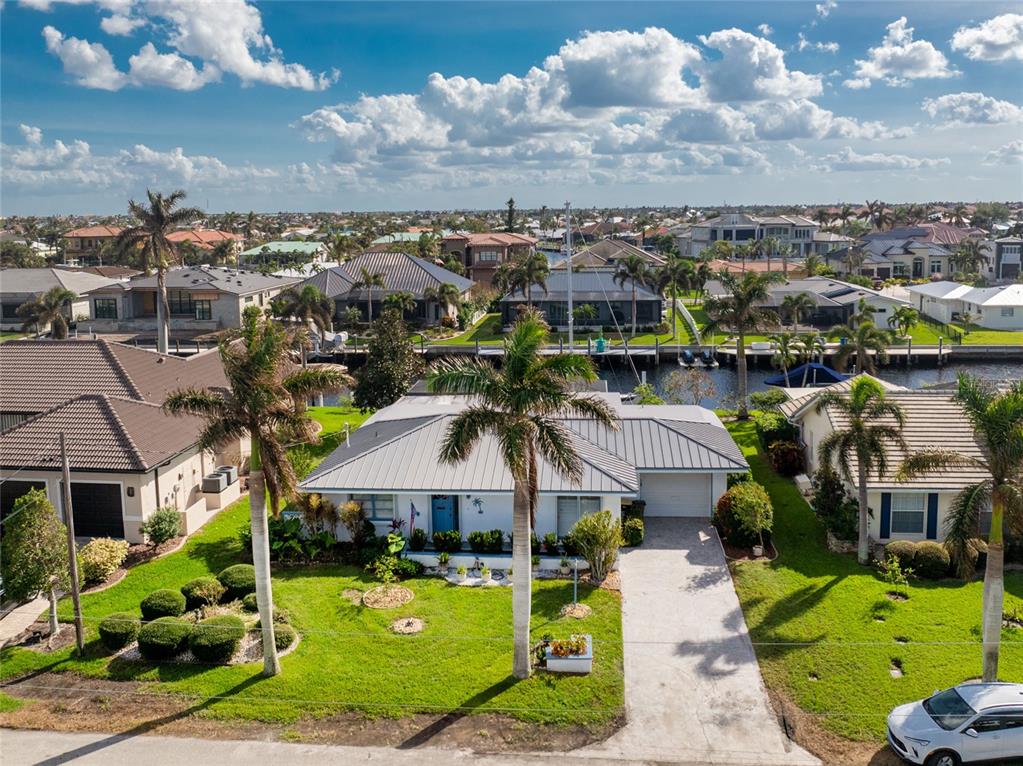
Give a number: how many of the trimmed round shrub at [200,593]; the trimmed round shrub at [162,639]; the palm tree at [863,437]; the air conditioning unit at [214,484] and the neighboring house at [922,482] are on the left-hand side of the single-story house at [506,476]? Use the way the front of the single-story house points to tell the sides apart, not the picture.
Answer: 2

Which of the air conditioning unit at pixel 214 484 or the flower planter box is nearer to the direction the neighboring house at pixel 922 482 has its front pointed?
the flower planter box

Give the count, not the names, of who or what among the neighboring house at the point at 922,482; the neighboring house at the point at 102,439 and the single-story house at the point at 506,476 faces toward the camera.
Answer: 3

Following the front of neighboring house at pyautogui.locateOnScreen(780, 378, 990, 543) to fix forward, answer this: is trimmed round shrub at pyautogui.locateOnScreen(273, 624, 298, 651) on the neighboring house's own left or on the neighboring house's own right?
on the neighboring house's own right

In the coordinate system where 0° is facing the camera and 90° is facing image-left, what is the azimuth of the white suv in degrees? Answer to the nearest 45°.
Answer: approximately 45°

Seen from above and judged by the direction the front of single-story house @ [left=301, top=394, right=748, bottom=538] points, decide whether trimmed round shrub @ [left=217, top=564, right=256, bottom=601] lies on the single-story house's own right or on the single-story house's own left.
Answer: on the single-story house's own right

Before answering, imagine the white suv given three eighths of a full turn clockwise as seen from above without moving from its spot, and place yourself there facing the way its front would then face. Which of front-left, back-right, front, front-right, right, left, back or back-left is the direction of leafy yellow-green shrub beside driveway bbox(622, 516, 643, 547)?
front-left

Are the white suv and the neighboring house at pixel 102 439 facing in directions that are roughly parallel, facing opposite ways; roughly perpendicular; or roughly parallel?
roughly perpendicular

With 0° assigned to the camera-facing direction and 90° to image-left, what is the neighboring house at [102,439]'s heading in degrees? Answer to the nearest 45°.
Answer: approximately 0°

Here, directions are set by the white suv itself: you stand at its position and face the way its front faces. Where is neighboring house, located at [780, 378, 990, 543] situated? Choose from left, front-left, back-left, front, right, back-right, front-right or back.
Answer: back-right

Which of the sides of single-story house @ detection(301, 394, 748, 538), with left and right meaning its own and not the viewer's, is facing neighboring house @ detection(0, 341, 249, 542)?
right

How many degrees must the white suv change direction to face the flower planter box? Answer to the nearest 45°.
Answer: approximately 45° to its right
